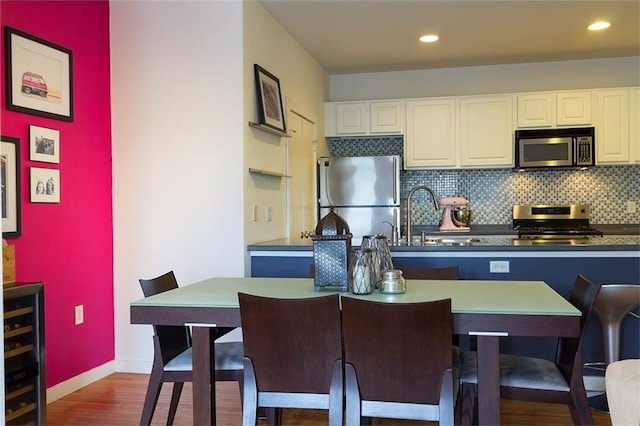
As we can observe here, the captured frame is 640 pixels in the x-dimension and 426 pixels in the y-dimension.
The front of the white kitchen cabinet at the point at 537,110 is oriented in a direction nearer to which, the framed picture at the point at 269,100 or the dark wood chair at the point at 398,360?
the dark wood chair

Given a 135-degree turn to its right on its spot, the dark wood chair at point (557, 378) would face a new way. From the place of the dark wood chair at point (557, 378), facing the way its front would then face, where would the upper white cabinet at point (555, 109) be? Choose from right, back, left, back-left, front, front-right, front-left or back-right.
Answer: front-left

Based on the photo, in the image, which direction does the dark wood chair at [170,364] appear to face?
to the viewer's right

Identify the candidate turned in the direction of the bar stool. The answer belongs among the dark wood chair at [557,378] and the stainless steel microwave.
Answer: the stainless steel microwave

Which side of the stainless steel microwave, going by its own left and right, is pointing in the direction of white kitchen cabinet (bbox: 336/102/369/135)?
right

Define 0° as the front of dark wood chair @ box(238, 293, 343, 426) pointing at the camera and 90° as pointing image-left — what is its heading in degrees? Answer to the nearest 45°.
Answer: approximately 180°

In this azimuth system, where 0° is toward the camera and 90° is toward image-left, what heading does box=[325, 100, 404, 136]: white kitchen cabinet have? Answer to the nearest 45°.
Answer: approximately 0°

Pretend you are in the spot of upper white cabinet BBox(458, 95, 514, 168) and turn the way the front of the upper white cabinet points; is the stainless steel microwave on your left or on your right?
on your left

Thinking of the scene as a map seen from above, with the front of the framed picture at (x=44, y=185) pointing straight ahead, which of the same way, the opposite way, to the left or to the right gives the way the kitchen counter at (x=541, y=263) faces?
to the right
